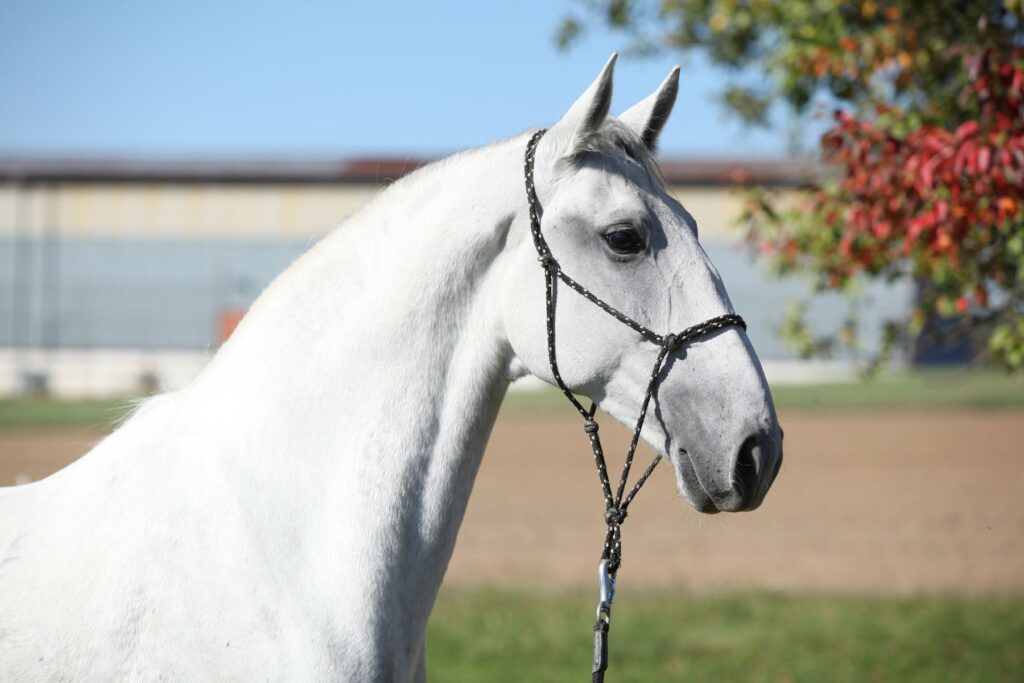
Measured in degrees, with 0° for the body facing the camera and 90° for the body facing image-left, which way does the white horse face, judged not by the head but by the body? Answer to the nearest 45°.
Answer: approximately 270°
